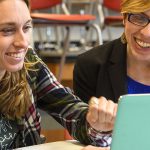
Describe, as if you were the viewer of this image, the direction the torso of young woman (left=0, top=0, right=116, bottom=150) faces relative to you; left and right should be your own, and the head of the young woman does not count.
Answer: facing the viewer and to the right of the viewer

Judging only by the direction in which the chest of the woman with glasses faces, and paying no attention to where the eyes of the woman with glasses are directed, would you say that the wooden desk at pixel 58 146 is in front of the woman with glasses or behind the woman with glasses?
in front

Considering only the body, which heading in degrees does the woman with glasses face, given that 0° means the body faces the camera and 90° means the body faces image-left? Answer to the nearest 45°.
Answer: approximately 0°

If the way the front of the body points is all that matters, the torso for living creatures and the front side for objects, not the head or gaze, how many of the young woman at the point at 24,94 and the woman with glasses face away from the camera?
0

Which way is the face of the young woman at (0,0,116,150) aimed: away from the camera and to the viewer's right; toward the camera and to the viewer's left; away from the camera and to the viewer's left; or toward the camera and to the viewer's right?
toward the camera and to the viewer's right
